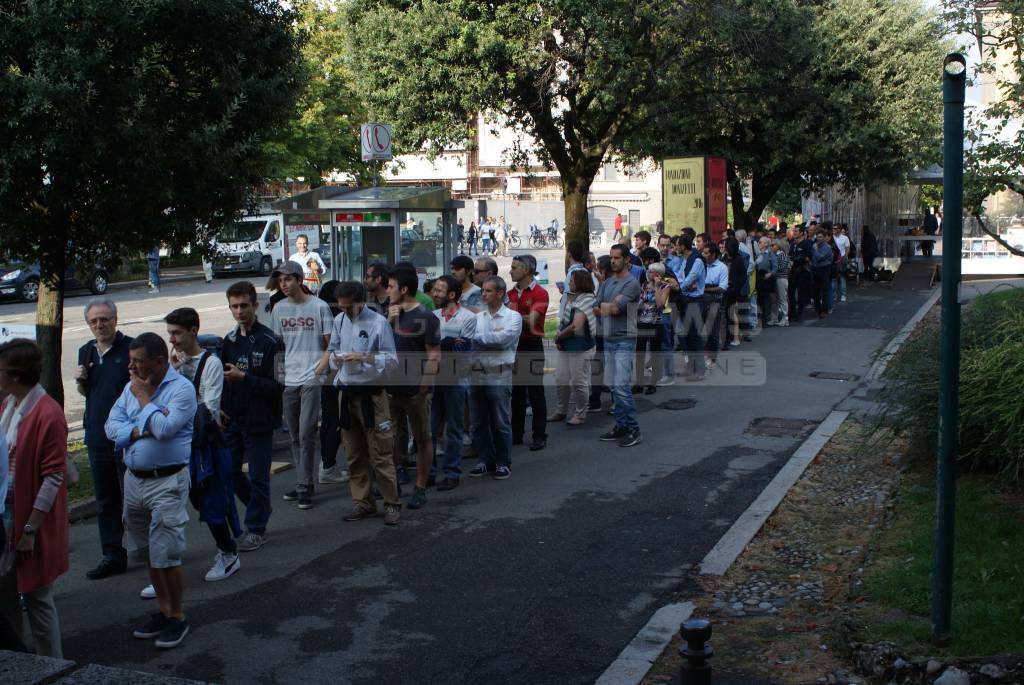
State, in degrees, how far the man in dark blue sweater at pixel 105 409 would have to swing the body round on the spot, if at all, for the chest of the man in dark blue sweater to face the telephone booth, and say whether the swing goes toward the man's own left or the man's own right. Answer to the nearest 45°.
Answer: approximately 180°

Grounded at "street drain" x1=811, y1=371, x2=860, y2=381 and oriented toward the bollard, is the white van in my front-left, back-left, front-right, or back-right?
back-right

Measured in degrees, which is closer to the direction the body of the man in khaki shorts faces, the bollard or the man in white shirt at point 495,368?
the bollard

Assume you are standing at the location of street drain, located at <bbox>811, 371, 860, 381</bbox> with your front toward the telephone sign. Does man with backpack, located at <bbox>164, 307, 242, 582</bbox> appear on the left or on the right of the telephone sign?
left

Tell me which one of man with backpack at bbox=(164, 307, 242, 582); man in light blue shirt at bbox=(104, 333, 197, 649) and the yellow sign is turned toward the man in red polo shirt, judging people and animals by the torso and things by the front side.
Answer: the yellow sign

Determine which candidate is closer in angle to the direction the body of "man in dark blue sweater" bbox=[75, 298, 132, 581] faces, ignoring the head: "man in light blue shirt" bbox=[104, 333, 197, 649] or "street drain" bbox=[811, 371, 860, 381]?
the man in light blue shirt

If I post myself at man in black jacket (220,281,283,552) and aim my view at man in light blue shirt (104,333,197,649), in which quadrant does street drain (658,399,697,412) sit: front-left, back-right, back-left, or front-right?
back-left

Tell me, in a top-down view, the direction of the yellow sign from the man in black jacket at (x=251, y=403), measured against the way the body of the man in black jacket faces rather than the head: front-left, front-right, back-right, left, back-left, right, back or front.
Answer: back

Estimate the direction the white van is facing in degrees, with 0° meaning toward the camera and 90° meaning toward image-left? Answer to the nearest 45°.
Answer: approximately 45°

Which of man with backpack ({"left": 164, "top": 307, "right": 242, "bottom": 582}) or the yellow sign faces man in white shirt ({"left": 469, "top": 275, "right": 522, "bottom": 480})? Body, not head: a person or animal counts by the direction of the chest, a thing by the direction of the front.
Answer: the yellow sign
